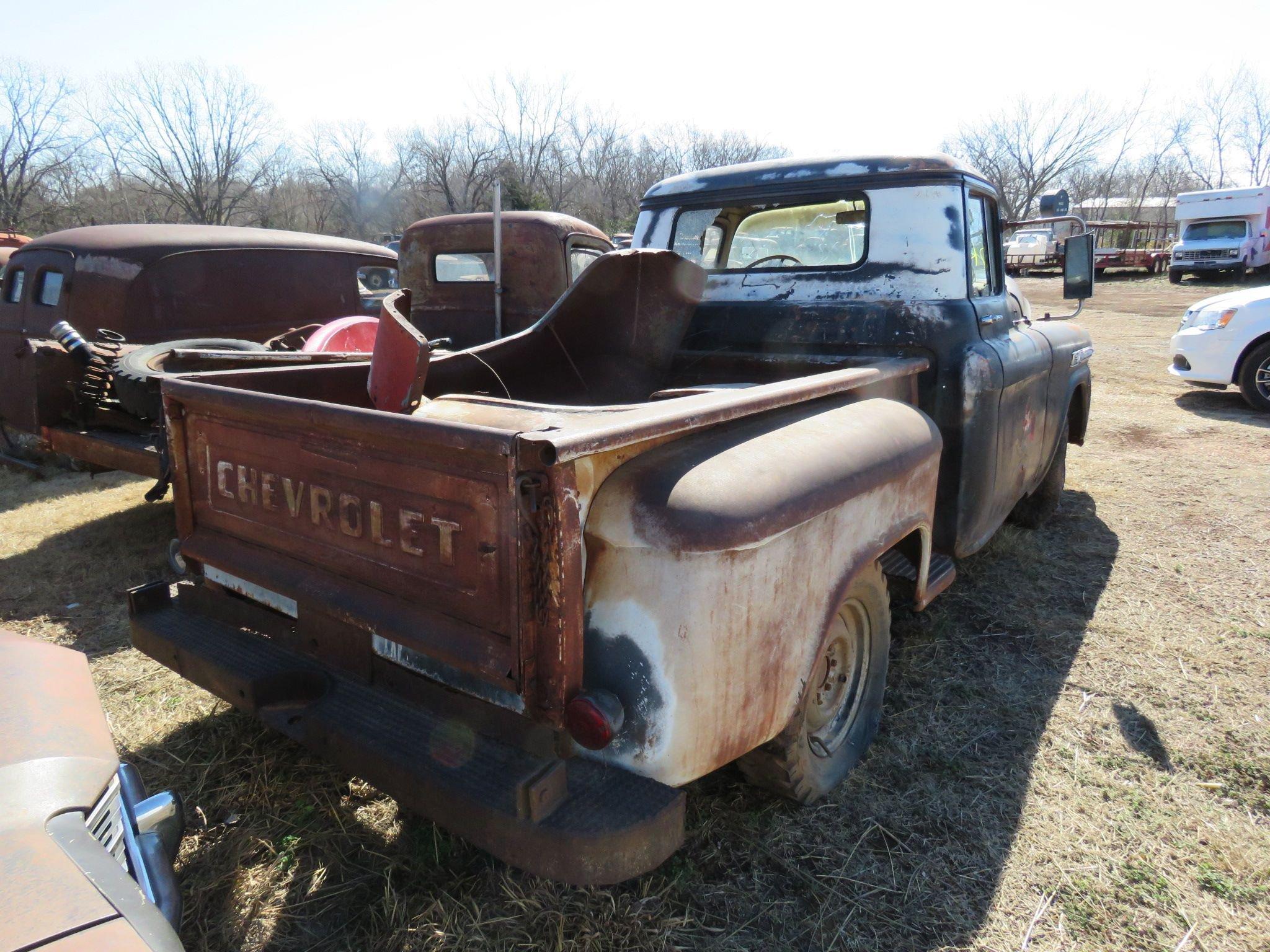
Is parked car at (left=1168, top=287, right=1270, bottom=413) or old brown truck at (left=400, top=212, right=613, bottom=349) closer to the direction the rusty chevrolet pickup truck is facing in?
the parked car

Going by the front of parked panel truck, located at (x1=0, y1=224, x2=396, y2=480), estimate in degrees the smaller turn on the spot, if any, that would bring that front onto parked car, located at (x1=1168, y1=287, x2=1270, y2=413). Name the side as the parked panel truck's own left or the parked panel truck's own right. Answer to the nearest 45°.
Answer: approximately 45° to the parked panel truck's own right

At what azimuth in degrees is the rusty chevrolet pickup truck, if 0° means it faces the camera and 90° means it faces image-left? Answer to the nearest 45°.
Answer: approximately 225°

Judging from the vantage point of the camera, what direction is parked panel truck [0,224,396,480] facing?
facing away from the viewer and to the right of the viewer

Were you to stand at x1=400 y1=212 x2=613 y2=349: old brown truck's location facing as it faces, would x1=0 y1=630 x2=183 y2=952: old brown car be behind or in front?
behind

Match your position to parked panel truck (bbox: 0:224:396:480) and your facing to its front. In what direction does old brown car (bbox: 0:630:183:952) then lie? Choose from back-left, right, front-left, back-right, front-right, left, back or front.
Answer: back-right

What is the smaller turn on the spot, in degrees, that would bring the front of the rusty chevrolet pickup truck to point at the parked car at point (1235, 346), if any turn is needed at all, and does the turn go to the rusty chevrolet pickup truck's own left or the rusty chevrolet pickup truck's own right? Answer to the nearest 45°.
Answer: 0° — it already faces it

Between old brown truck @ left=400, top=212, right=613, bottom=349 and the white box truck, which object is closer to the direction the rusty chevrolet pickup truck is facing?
the white box truck
